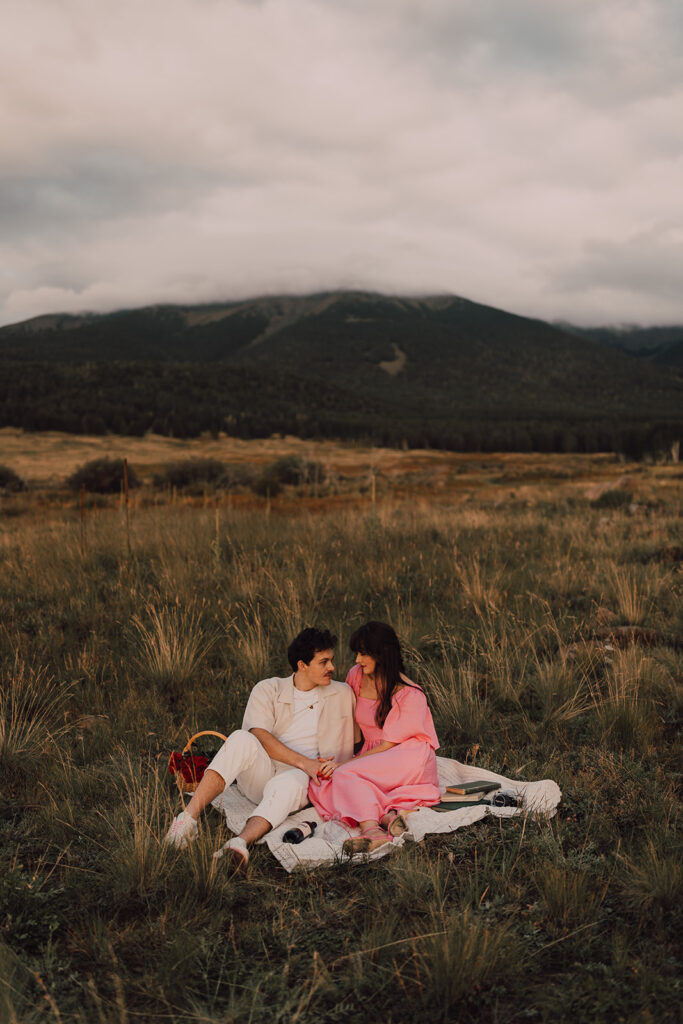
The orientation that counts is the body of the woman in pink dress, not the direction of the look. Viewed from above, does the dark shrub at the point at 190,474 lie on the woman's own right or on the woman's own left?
on the woman's own right

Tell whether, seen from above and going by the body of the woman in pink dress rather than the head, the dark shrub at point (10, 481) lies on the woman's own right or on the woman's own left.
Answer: on the woman's own right

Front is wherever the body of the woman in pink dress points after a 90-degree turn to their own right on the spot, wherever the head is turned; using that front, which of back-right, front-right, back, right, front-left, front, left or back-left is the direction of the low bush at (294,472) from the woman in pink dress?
front-right

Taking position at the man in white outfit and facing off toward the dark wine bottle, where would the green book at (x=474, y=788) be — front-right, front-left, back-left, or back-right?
front-left

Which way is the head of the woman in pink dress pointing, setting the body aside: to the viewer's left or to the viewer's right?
to the viewer's left
